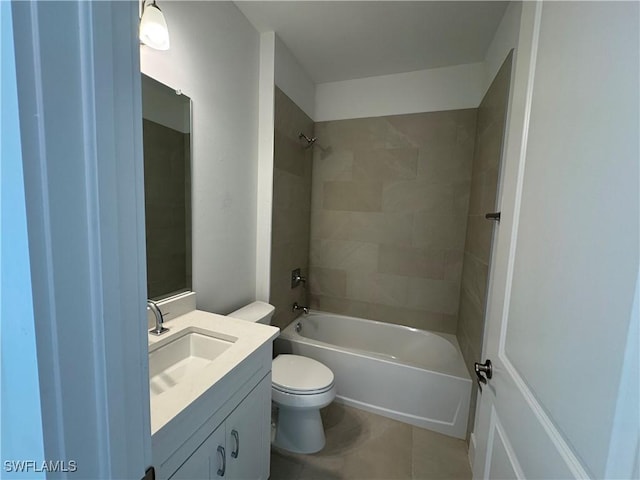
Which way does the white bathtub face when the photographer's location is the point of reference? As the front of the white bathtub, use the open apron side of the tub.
facing the viewer

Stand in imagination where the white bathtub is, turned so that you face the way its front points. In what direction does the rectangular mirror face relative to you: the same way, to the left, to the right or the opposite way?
to the left

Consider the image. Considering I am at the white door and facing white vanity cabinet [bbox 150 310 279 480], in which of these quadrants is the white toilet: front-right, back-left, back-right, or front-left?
front-right

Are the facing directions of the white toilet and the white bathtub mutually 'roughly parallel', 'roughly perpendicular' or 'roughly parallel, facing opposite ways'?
roughly perpendicular

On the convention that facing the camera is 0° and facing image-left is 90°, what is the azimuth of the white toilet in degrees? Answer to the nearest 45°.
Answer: approximately 315°

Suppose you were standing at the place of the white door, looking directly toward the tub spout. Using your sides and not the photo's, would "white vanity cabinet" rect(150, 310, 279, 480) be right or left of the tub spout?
left

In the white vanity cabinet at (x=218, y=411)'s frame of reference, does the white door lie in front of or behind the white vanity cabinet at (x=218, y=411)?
in front

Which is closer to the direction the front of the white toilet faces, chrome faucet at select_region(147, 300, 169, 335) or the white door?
the white door

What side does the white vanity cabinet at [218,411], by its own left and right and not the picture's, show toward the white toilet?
left

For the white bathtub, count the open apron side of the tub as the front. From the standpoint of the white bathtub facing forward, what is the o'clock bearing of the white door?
The white door is roughly at 12 o'clock from the white bathtub.

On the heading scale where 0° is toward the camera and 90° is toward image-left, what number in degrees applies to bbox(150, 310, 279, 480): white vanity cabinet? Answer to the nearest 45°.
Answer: approximately 315°
